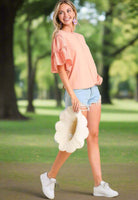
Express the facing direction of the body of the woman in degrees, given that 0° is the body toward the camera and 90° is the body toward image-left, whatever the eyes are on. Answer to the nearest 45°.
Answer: approximately 315°

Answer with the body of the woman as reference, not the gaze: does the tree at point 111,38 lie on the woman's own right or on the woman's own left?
on the woman's own left
